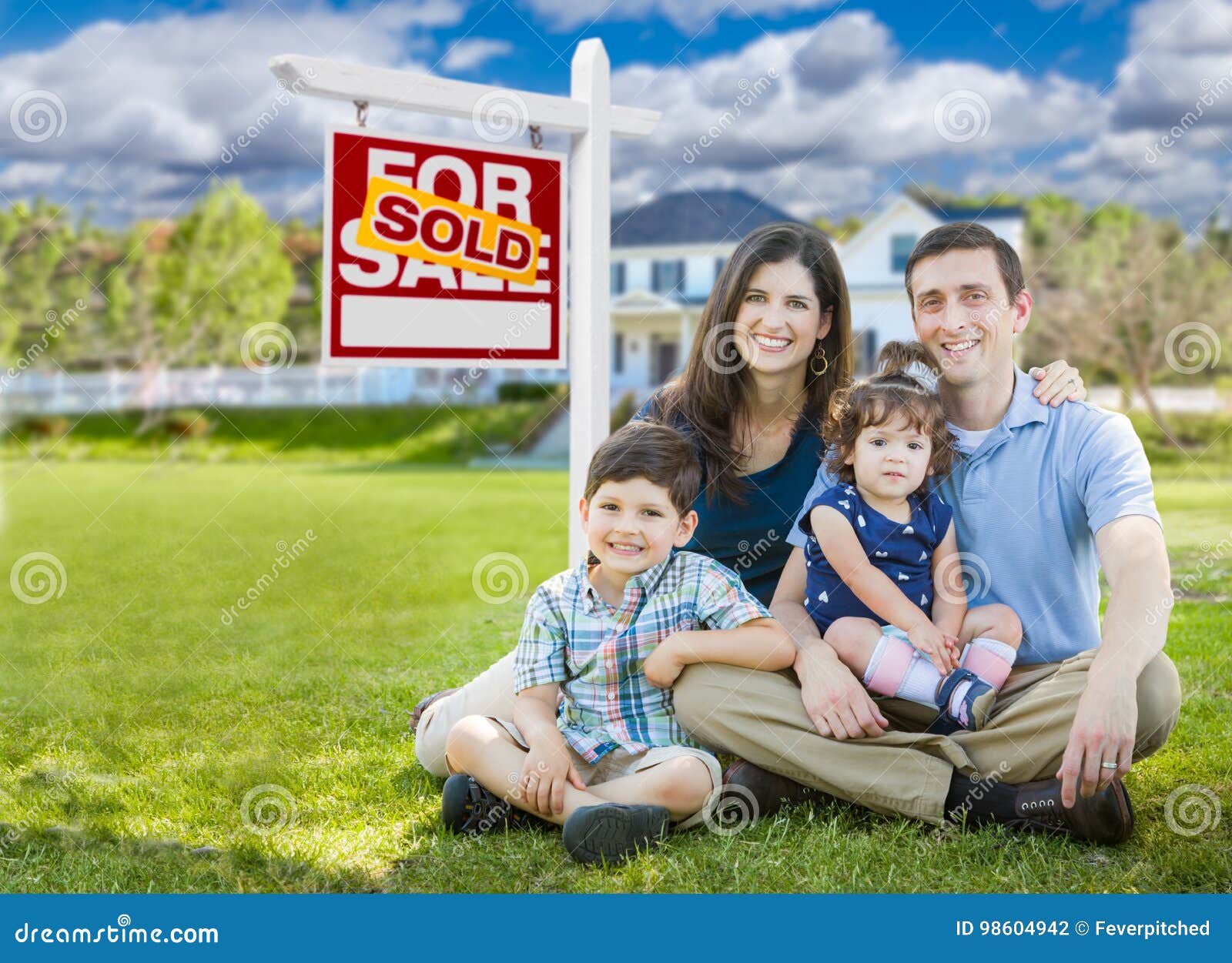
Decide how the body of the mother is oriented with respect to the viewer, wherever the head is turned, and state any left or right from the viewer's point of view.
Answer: facing the viewer

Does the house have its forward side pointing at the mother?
yes

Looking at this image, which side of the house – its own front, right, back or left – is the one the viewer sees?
front

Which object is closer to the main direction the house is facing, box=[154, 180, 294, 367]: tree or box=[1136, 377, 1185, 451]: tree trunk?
the tree trunk

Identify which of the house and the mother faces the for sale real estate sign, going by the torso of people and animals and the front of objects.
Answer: the house

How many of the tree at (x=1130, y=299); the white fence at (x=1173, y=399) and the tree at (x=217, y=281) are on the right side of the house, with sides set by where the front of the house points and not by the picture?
1

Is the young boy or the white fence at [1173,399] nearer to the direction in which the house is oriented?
the young boy

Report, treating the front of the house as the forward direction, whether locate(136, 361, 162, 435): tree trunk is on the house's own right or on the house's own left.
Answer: on the house's own right

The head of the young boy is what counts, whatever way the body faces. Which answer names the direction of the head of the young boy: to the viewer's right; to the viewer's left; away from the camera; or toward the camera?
toward the camera

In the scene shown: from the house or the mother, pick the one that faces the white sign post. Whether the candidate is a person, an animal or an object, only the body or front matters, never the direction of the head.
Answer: the house

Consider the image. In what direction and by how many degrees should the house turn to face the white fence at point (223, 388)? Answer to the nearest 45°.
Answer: approximately 90° to its right

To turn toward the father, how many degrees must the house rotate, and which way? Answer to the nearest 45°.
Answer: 0° — it already faces them

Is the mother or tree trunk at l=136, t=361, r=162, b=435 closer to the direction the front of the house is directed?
the mother

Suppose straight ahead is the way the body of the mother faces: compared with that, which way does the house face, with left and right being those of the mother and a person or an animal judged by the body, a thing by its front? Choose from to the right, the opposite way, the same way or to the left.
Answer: the same way

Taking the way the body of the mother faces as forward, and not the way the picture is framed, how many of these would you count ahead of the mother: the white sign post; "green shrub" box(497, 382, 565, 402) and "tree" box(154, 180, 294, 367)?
0

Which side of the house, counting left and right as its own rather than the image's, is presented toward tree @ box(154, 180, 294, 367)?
right
